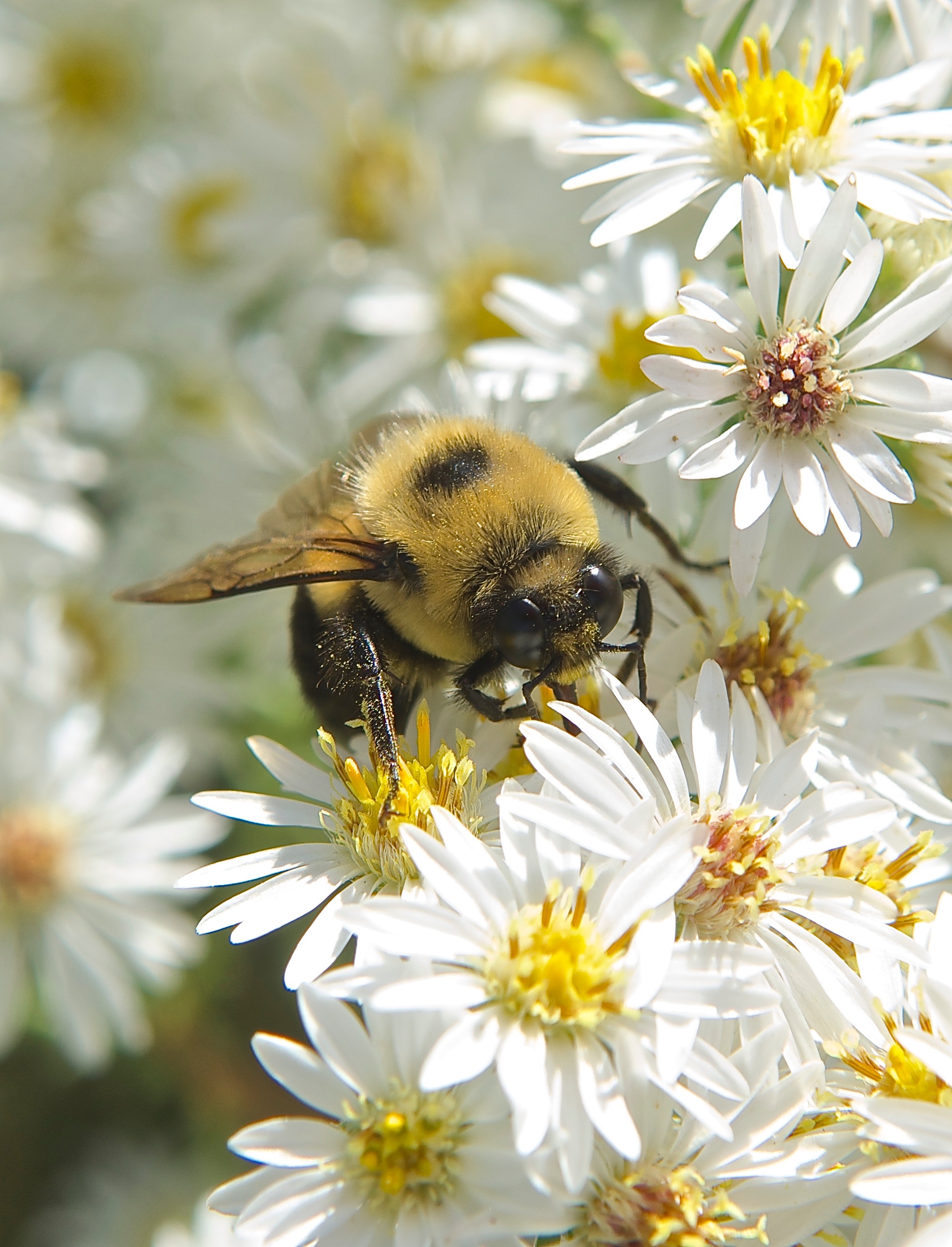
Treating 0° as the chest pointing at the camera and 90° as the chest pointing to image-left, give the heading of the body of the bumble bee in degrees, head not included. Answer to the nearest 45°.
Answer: approximately 315°

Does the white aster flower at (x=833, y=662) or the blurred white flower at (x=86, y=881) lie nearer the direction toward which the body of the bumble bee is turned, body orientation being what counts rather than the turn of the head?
the white aster flower

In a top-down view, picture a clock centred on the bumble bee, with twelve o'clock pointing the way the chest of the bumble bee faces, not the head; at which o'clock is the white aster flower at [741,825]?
The white aster flower is roughly at 11 o'clock from the bumble bee.
